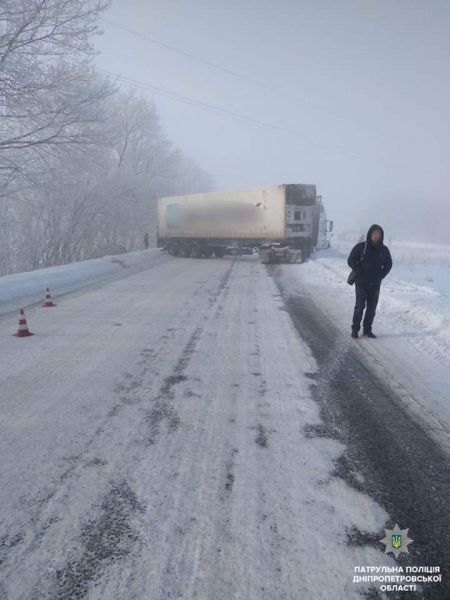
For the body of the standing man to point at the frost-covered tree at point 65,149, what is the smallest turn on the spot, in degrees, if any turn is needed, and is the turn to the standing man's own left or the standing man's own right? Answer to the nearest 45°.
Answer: approximately 135° to the standing man's own right

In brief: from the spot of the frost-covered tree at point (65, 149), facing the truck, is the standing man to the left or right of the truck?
right

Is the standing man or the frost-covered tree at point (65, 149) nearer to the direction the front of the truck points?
the standing man

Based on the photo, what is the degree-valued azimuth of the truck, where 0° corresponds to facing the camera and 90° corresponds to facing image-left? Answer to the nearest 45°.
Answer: approximately 315°

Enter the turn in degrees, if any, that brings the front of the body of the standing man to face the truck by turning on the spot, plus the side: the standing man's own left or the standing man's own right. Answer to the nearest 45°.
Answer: approximately 135° to the standing man's own right

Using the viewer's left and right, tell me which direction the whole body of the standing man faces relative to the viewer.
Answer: facing the viewer

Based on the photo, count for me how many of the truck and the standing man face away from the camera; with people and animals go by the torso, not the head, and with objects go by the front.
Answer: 0

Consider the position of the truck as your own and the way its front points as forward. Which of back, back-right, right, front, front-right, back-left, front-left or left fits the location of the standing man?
front-right

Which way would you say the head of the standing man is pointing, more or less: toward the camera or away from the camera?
toward the camera
